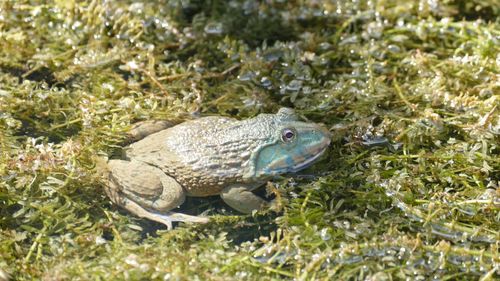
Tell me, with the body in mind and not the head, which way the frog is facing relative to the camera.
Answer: to the viewer's right
